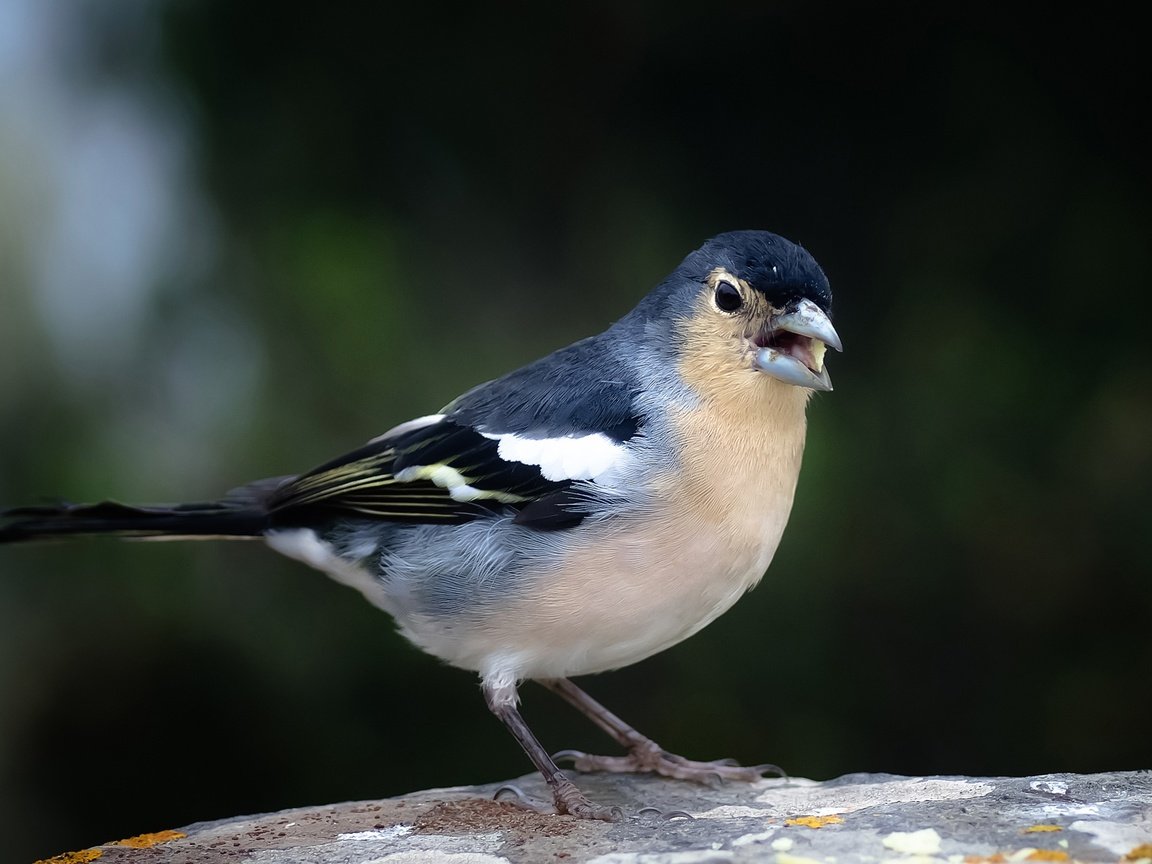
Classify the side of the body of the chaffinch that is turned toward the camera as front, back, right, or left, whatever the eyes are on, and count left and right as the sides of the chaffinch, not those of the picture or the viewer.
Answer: right

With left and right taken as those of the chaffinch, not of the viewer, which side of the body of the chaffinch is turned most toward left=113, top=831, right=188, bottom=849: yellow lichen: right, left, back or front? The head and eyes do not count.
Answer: back

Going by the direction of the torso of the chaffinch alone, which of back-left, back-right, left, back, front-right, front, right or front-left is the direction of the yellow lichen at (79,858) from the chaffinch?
back
